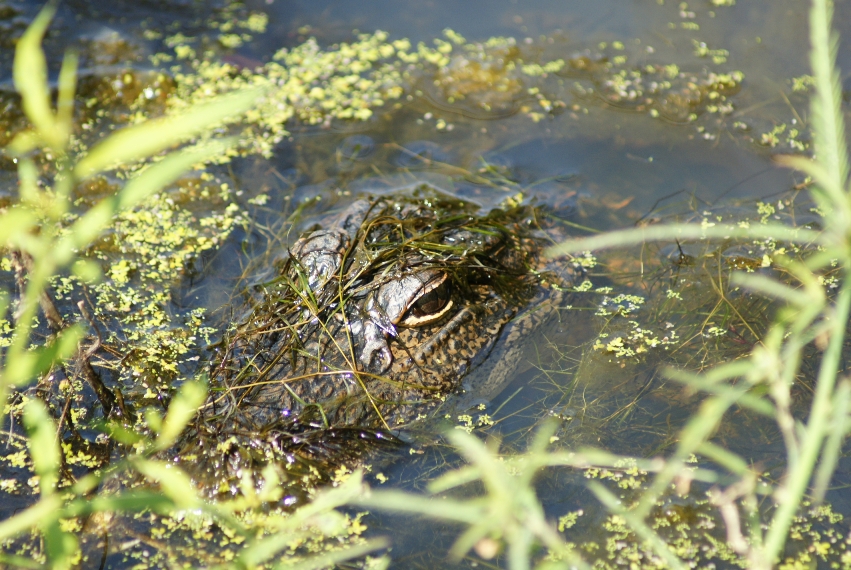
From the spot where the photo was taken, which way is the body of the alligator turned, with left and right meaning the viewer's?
facing the viewer and to the left of the viewer
